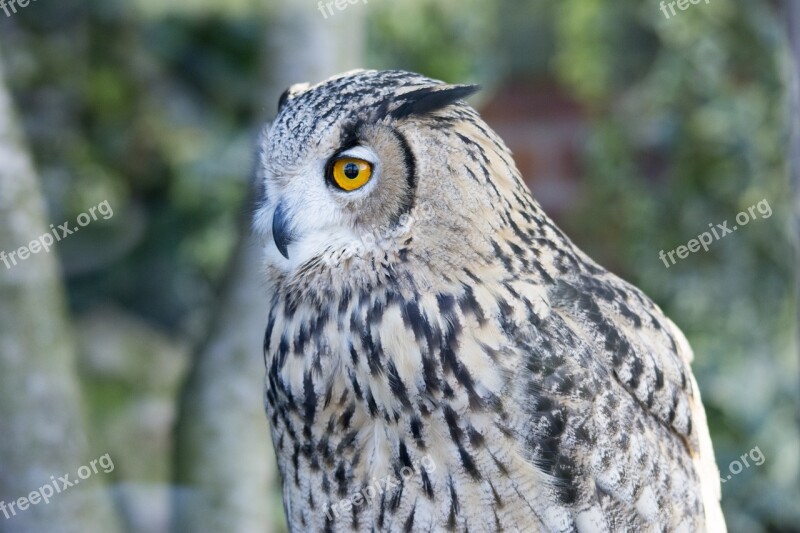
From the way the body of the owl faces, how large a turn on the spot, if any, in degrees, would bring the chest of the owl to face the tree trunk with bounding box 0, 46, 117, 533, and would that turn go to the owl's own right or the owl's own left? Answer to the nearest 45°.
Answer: approximately 90° to the owl's own right

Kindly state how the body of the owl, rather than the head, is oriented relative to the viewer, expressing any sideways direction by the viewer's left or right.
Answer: facing the viewer and to the left of the viewer

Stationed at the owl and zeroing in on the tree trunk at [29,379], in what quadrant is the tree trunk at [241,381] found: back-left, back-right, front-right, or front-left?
front-right

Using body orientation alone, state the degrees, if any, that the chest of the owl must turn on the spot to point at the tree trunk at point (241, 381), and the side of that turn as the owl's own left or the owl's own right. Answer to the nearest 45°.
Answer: approximately 90° to the owl's own right
